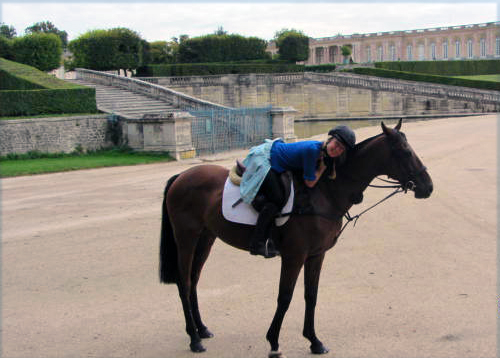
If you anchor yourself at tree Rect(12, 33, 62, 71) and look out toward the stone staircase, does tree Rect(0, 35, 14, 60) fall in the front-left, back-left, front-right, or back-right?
back-right

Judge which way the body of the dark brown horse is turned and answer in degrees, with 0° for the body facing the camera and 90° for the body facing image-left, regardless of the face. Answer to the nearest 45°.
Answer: approximately 270°

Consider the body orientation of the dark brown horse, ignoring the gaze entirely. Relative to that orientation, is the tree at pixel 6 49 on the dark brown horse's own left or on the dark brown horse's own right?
on the dark brown horse's own left

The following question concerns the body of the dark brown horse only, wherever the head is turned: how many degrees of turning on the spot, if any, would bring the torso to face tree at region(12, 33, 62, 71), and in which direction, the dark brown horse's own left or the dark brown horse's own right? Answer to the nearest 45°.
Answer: approximately 135° to the dark brown horse's own left

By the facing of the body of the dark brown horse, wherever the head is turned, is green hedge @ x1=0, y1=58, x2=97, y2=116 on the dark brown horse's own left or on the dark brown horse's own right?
on the dark brown horse's own left

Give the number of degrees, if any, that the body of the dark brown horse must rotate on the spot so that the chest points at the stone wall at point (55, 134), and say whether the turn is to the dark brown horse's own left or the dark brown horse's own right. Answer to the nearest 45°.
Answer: approximately 135° to the dark brown horse's own left

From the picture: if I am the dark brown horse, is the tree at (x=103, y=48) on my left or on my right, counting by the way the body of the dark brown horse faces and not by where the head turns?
on my left
